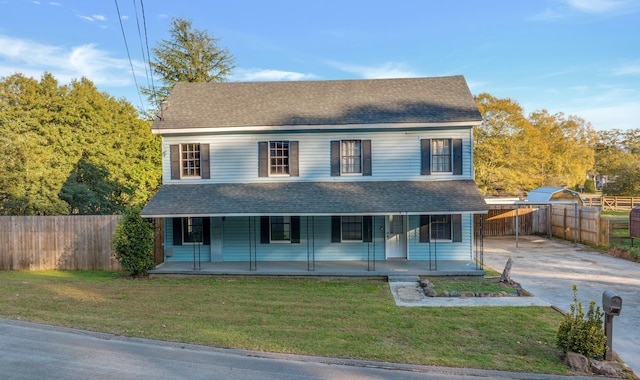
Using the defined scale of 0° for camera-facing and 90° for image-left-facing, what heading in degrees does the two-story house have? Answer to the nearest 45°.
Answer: approximately 0°

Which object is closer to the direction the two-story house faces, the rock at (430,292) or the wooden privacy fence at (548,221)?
the rock

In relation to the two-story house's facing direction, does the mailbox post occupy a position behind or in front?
in front

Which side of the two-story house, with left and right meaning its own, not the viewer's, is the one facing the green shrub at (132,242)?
right

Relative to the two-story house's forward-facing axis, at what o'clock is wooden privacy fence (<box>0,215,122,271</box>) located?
The wooden privacy fence is roughly at 3 o'clock from the two-story house.

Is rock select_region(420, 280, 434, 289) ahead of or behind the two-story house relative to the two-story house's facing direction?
ahead

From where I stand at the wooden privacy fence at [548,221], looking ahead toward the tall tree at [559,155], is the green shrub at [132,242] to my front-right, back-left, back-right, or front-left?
back-left

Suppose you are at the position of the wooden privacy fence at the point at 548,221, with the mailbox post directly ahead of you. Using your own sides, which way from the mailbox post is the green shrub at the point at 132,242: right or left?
right

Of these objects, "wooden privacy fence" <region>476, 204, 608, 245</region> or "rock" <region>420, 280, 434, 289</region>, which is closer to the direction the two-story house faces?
the rock

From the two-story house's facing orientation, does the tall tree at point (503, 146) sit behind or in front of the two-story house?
behind

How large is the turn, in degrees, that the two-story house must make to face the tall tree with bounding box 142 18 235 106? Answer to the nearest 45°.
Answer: approximately 135° to its right

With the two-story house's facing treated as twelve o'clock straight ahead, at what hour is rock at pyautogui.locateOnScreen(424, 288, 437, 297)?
The rock is roughly at 11 o'clock from the two-story house.

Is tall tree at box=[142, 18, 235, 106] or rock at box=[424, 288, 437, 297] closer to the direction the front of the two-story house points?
the rock

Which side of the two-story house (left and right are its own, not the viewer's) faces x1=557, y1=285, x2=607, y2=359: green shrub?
front
